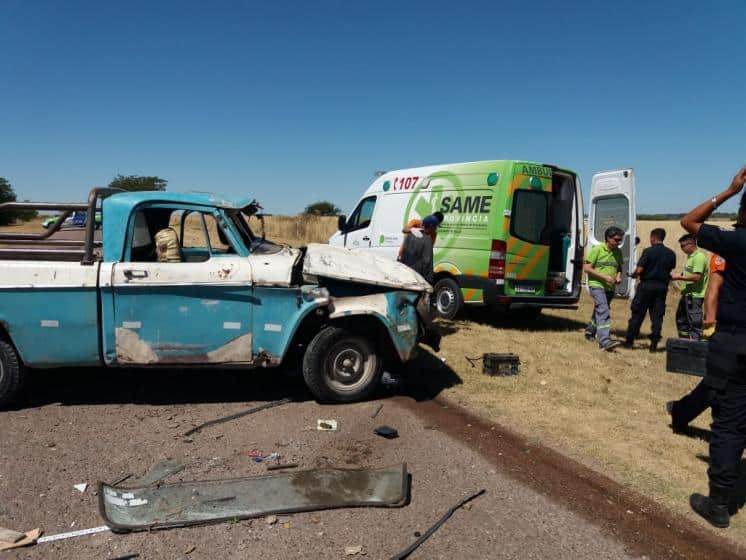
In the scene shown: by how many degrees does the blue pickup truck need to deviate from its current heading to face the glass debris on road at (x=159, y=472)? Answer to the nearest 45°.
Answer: approximately 90° to its right

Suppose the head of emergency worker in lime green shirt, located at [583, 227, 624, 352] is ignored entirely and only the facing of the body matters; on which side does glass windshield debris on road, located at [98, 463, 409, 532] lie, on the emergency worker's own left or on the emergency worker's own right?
on the emergency worker's own right

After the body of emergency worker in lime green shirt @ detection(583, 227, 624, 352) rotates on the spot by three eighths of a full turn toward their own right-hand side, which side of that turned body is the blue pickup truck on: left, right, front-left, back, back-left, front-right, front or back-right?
front-left

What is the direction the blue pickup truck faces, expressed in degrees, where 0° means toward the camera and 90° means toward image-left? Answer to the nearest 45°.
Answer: approximately 270°

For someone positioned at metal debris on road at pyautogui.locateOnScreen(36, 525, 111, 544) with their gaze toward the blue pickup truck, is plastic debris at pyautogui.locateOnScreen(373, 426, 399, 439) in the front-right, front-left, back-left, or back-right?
front-right

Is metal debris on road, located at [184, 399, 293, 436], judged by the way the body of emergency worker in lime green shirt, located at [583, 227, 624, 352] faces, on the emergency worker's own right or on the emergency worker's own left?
on the emergency worker's own right

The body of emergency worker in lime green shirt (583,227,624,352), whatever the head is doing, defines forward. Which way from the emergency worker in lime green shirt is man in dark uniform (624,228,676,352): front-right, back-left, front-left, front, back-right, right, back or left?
left

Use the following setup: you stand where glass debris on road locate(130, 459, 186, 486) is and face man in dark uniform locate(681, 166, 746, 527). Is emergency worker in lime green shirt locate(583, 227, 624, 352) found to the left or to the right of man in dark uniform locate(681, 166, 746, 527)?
left
